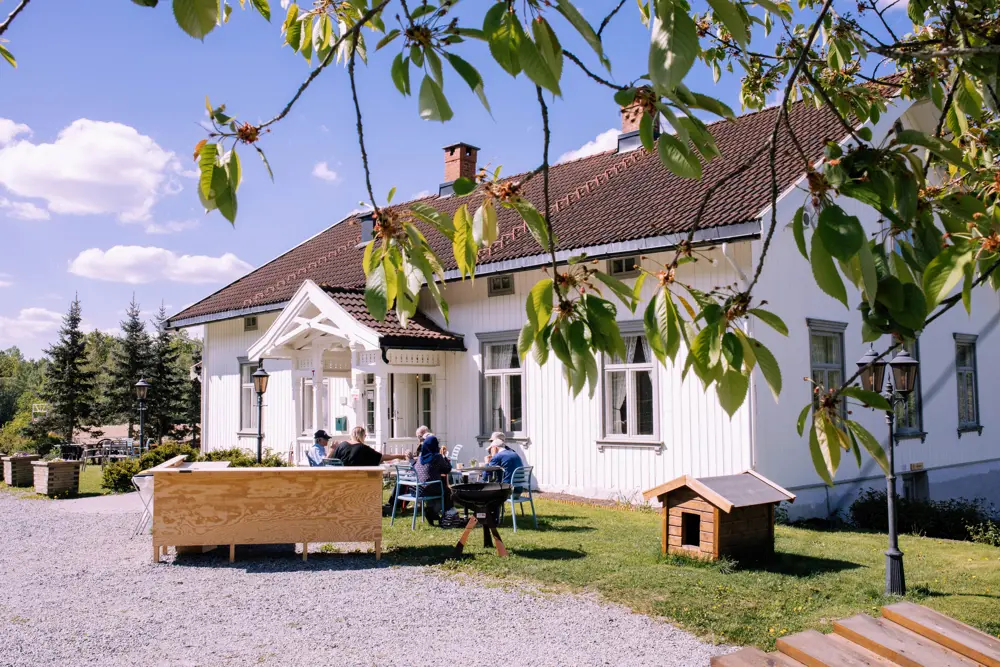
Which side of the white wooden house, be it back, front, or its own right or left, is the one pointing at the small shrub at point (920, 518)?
left

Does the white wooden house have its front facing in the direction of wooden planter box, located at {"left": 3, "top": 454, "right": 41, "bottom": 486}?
no

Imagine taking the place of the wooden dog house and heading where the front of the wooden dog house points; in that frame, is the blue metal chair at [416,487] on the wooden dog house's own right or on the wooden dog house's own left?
on the wooden dog house's own right

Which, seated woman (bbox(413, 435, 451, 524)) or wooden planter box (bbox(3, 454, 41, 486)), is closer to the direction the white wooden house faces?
the seated woman

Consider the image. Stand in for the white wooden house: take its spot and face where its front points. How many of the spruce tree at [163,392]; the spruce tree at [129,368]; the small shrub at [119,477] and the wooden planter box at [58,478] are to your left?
0

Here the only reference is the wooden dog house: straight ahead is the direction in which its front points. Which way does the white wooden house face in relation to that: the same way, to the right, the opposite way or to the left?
the same way

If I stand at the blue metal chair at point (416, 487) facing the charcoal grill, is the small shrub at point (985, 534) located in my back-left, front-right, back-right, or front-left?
front-left

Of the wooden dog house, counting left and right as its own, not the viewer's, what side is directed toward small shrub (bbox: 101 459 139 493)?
right

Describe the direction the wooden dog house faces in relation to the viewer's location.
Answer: facing the viewer and to the left of the viewer

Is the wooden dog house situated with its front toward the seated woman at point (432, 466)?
no

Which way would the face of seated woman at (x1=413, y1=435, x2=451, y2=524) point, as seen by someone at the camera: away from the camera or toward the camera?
away from the camera
